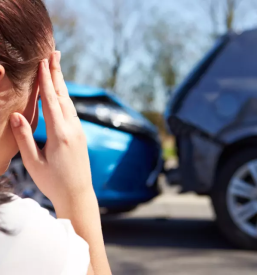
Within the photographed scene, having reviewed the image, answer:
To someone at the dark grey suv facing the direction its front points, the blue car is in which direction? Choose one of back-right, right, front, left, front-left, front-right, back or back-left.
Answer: back

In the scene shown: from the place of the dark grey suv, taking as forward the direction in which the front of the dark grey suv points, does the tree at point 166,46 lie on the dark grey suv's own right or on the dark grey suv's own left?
on the dark grey suv's own left

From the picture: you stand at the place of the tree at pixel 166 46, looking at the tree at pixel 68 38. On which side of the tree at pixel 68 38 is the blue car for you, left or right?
left

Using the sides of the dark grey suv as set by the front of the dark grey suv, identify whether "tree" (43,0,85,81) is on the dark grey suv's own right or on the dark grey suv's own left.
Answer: on the dark grey suv's own left
